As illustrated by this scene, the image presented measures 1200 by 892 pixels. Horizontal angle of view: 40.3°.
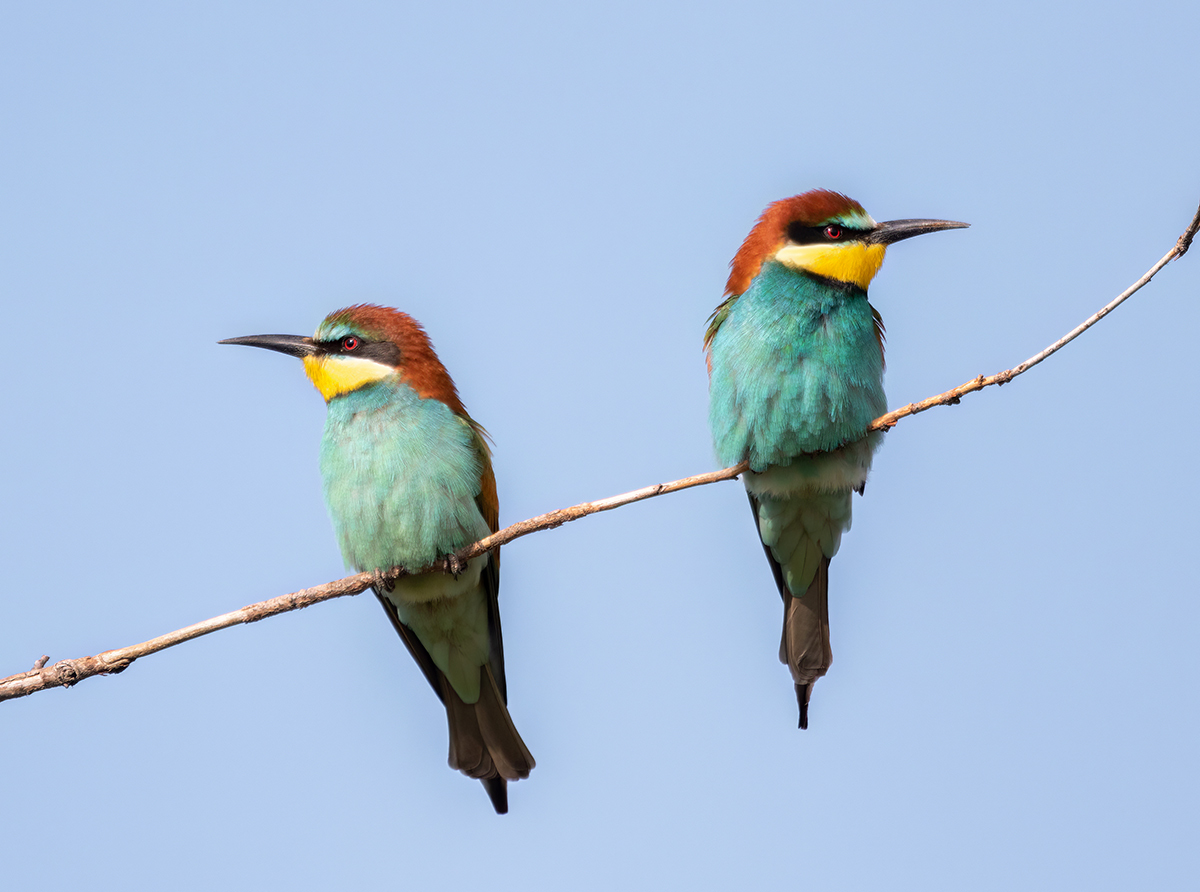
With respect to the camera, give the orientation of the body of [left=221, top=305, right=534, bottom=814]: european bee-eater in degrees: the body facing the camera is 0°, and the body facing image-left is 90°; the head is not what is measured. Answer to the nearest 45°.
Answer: approximately 45°

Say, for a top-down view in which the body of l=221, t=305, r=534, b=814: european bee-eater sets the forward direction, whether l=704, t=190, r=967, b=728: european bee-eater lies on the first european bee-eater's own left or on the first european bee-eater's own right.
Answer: on the first european bee-eater's own left
